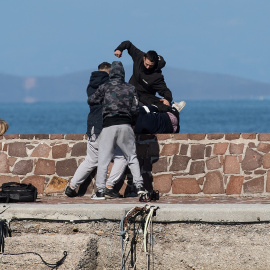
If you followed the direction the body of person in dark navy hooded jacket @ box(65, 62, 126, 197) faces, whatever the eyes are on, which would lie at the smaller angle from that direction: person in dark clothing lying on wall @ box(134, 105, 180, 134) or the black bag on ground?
the person in dark clothing lying on wall

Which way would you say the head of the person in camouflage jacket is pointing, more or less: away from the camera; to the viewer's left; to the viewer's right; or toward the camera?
away from the camera

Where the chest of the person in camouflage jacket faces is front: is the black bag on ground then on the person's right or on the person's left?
on the person's left

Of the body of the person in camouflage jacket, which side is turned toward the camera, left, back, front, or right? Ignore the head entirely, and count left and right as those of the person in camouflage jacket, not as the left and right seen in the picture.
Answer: back

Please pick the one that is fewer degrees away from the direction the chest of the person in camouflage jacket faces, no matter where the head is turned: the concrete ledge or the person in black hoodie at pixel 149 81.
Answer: the person in black hoodie
